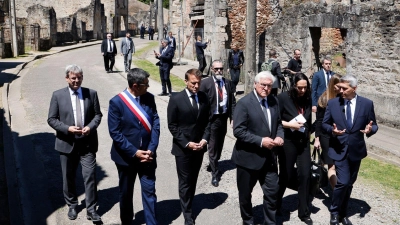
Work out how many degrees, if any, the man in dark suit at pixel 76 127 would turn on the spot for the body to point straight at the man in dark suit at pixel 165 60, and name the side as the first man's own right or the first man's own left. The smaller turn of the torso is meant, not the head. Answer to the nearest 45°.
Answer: approximately 180°

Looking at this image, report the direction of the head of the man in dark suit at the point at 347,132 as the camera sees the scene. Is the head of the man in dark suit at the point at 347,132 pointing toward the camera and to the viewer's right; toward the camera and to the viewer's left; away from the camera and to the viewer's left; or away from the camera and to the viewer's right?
toward the camera and to the viewer's left

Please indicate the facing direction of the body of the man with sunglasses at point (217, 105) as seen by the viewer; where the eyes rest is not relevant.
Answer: toward the camera

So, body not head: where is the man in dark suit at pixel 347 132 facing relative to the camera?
toward the camera

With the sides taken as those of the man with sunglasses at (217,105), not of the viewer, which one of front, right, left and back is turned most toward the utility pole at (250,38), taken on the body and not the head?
back

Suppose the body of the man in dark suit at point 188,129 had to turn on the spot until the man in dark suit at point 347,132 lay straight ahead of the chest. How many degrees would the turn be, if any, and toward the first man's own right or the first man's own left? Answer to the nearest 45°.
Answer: approximately 45° to the first man's own left

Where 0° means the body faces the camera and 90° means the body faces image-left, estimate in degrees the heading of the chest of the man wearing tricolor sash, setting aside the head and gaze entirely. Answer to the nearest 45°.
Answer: approximately 315°

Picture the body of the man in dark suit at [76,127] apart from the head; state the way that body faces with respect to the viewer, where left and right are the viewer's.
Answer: facing the viewer

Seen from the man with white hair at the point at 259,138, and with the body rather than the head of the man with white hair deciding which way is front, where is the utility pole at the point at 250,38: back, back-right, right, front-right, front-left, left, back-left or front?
back-left

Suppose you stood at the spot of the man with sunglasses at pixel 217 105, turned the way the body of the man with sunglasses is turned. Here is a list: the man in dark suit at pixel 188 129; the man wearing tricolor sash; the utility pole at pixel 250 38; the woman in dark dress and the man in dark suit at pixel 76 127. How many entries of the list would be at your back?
1
